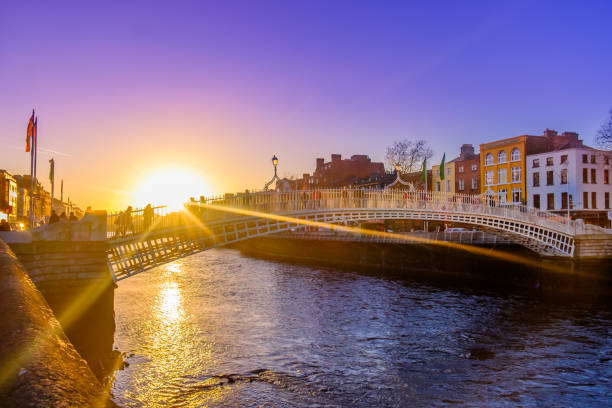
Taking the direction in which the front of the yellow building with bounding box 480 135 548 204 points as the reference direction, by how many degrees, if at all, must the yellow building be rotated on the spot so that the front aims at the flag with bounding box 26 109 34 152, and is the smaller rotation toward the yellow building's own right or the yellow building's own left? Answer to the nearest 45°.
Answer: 0° — it already faces it

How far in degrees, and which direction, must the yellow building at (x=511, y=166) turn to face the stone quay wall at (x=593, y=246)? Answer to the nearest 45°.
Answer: approximately 45° to its left

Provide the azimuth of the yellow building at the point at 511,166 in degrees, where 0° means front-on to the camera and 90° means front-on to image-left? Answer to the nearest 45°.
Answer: approximately 45°

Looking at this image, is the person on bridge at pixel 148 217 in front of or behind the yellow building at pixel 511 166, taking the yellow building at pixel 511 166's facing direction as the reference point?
in front

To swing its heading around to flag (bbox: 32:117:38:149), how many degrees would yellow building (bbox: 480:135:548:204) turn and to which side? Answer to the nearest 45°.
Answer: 0° — it already faces it
